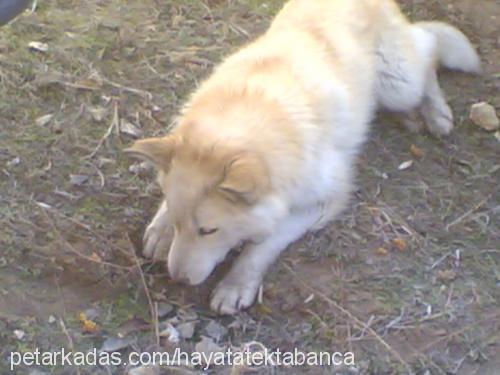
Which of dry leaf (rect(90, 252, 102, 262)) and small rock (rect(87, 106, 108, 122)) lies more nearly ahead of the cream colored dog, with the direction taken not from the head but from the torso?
the dry leaf

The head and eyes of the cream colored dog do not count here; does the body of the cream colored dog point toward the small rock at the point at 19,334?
yes

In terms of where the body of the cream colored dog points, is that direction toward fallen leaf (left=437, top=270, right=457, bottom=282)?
no

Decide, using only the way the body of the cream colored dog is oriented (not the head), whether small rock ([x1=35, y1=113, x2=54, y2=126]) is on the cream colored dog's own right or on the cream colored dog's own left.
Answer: on the cream colored dog's own right

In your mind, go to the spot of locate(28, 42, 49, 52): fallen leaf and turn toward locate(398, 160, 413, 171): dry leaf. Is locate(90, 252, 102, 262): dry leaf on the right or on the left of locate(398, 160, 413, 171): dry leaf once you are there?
right

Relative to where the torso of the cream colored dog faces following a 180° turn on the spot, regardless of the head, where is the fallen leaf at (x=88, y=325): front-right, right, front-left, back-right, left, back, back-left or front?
back

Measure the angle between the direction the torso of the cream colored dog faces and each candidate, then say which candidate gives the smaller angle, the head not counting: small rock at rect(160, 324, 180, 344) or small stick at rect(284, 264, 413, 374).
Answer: the small rock

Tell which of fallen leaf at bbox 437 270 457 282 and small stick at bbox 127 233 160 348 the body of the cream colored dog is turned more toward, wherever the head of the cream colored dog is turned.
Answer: the small stick

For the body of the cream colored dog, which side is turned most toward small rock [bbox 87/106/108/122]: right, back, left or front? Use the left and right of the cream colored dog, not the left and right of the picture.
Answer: right

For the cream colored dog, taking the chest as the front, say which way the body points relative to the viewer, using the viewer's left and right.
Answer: facing the viewer and to the left of the viewer

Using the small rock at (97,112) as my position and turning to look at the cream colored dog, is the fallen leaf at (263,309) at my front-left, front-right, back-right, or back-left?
front-right

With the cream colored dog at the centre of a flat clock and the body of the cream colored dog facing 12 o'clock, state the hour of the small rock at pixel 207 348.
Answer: The small rock is roughly at 11 o'clock from the cream colored dog.

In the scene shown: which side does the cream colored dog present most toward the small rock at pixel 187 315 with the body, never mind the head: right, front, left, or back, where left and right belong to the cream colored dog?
front

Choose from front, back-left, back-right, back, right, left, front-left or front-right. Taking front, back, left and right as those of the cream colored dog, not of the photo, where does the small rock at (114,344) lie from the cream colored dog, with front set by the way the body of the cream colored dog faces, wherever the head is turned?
front

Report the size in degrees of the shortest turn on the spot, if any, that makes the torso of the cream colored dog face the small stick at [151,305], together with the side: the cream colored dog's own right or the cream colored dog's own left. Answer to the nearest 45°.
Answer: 0° — it already faces it

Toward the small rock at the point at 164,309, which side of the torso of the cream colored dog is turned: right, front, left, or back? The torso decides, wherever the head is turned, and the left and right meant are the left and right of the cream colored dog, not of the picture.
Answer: front

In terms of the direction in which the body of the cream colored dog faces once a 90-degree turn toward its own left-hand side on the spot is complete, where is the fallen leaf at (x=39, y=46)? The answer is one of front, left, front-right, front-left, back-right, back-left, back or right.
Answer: back

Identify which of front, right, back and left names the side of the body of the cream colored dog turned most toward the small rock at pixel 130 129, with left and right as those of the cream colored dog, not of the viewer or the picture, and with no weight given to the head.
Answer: right

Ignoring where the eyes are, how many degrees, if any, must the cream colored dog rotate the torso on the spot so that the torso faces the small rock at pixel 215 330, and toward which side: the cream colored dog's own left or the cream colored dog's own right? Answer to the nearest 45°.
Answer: approximately 45° to the cream colored dog's own left

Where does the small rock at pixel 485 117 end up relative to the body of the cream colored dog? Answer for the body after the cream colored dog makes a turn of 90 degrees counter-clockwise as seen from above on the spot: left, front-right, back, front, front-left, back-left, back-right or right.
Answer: left
